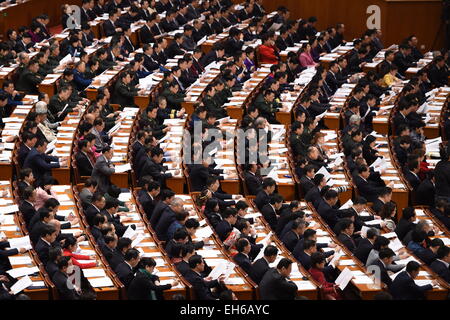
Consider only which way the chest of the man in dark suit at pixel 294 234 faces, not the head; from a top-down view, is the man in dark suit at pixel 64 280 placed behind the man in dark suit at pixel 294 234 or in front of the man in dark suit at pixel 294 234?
behind

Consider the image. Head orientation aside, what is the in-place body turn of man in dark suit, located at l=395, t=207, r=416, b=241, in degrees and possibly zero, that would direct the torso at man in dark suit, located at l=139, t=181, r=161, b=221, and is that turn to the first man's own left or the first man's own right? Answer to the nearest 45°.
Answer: approximately 135° to the first man's own left
